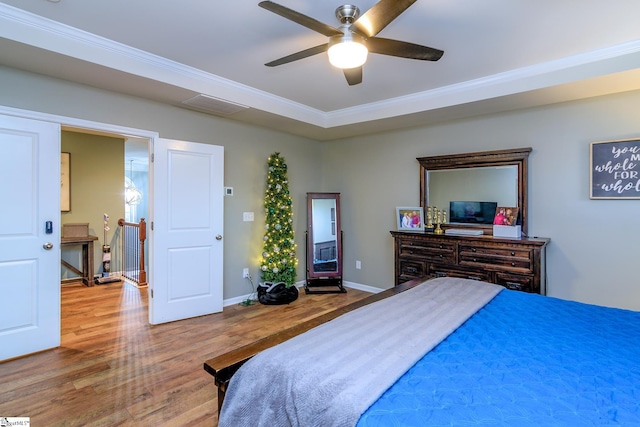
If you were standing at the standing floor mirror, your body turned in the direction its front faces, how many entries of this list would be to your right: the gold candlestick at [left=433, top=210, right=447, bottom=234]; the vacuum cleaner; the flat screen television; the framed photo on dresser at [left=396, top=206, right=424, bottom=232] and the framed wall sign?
1

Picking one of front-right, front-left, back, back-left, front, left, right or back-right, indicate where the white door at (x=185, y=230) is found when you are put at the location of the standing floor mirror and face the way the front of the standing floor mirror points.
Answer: front-right

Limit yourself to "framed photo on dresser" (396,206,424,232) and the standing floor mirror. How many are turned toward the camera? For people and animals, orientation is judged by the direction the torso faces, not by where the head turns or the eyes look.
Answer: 2

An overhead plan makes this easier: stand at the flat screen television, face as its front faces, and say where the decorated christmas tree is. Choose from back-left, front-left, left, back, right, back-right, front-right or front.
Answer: right

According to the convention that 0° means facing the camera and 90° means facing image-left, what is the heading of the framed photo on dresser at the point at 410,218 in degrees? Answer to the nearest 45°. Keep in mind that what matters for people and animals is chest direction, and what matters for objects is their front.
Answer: approximately 0°

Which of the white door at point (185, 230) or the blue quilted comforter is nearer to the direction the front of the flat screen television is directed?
the blue quilted comforter

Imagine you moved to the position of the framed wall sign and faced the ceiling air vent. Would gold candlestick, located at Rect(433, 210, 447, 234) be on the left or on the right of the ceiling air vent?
right

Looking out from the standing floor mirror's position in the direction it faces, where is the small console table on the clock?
The small console table is roughly at 3 o'clock from the standing floor mirror.

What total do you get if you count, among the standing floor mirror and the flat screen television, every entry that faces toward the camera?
2

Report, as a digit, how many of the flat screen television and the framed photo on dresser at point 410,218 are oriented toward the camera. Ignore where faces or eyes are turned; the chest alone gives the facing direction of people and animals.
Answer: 2

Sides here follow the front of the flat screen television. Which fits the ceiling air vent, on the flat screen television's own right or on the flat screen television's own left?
on the flat screen television's own right

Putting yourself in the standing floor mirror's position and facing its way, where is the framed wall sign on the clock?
The framed wall sign is roughly at 10 o'clock from the standing floor mirror.

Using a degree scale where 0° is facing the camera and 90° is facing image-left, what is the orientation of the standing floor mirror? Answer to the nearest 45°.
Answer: approximately 0°

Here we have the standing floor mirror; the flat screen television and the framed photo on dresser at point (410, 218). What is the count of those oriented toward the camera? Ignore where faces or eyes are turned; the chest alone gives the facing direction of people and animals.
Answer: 3
